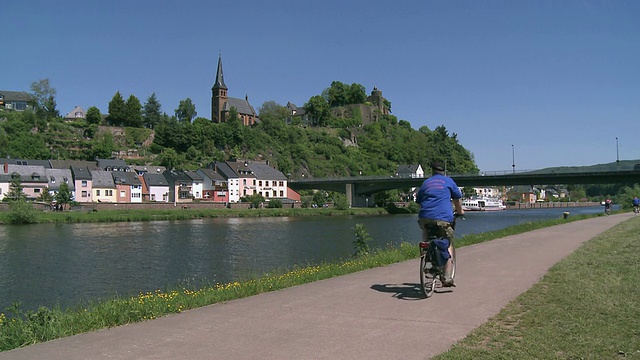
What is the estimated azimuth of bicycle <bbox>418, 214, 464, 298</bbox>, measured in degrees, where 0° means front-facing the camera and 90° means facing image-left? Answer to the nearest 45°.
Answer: approximately 225°
